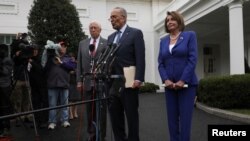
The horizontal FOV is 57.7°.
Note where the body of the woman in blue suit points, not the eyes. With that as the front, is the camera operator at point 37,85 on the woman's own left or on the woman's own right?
on the woman's own right

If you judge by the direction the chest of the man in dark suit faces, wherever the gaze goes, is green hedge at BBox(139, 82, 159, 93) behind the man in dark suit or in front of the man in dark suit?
behind

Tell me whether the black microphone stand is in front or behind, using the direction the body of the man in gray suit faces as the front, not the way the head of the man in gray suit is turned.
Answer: in front

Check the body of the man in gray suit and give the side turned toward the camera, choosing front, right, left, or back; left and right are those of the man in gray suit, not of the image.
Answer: front

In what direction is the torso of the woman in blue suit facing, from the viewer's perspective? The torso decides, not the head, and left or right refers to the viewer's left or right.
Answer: facing the viewer and to the left of the viewer

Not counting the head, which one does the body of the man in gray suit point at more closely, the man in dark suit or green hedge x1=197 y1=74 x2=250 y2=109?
the man in dark suit

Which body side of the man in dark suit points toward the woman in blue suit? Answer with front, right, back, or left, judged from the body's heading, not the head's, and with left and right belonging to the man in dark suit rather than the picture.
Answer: left
